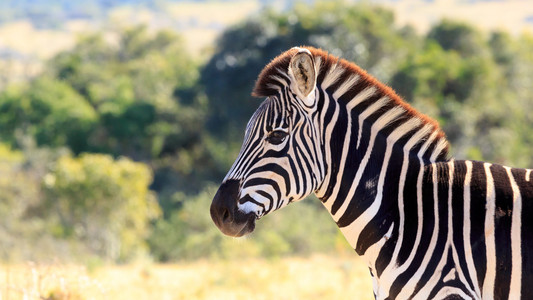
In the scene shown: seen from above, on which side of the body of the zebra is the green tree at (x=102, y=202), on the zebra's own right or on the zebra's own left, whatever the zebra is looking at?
on the zebra's own right

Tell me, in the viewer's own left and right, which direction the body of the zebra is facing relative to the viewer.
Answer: facing to the left of the viewer

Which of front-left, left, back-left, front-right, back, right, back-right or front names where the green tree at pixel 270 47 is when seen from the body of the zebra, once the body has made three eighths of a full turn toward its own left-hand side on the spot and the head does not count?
back-left
